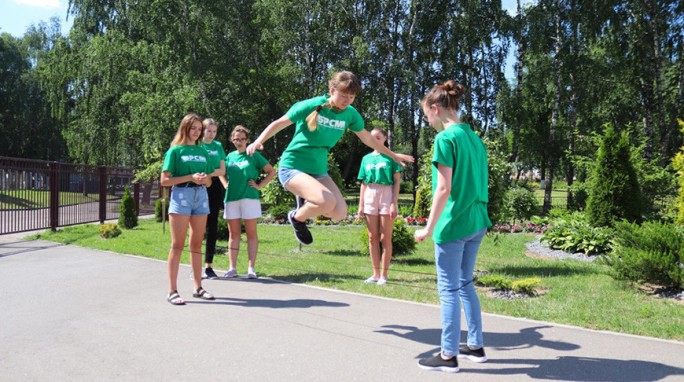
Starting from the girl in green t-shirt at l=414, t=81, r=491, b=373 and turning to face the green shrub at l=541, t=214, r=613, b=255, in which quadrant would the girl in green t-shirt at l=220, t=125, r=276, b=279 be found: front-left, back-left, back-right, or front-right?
front-left

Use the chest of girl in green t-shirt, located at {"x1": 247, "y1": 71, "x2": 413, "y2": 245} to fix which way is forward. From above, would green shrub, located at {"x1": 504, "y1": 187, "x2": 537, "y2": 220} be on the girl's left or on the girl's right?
on the girl's left

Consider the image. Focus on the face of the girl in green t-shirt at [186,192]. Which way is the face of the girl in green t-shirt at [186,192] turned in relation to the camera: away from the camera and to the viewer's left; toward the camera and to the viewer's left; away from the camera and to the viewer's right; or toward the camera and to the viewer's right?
toward the camera and to the viewer's right

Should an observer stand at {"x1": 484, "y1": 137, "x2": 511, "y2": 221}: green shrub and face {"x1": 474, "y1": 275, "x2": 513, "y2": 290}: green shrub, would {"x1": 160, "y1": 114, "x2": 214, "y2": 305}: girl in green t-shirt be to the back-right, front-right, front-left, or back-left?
front-right

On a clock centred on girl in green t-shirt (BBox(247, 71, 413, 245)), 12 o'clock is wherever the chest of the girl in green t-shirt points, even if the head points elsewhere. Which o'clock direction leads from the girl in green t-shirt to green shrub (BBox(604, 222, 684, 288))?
The green shrub is roughly at 10 o'clock from the girl in green t-shirt.

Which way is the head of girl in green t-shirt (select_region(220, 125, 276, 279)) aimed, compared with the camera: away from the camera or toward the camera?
toward the camera

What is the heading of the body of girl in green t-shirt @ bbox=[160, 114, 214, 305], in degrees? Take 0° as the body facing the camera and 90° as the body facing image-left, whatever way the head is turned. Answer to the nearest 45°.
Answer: approximately 315°

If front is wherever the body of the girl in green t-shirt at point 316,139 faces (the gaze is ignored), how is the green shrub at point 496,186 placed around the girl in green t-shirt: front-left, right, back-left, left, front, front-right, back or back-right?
left

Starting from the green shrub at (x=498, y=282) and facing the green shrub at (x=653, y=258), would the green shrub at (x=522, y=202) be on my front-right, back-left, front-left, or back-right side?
front-left

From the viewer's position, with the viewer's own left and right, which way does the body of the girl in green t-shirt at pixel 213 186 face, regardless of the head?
facing the viewer and to the right of the viewer

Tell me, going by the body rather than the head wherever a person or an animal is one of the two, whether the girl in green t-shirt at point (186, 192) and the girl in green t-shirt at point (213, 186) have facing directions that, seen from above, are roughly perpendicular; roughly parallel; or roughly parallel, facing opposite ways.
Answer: roughly parallel

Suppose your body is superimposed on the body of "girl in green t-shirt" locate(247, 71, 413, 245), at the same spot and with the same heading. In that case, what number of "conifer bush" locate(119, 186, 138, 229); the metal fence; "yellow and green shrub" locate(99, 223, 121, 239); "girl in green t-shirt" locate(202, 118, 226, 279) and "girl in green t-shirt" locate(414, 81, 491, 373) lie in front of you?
1

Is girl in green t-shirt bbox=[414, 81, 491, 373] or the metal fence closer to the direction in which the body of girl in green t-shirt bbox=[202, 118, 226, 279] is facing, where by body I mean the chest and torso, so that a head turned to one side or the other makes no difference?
the girl in green t-shirt

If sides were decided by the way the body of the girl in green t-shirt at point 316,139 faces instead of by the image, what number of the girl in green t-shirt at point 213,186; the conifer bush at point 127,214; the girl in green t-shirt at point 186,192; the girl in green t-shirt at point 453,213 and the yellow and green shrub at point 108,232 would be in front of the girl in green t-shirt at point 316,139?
1

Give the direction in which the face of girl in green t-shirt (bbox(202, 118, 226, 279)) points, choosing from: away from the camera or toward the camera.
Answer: toward the camera

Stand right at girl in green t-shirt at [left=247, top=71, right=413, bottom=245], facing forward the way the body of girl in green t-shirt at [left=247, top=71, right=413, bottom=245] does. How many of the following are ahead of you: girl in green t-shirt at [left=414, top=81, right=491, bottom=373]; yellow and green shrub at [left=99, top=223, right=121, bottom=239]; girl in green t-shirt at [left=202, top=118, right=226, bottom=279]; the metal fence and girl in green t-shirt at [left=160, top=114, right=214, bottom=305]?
1

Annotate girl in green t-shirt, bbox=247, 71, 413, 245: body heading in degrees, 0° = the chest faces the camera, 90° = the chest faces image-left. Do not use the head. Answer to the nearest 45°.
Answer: approximately 315°

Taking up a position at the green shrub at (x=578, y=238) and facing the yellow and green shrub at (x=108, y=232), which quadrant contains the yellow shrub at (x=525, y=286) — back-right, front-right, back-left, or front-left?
front-left

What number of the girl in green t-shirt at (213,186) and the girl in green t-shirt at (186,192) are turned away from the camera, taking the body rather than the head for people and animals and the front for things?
0

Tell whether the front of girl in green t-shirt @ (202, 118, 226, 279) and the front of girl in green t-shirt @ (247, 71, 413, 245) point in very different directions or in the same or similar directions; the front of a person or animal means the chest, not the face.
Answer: same or similar directions
